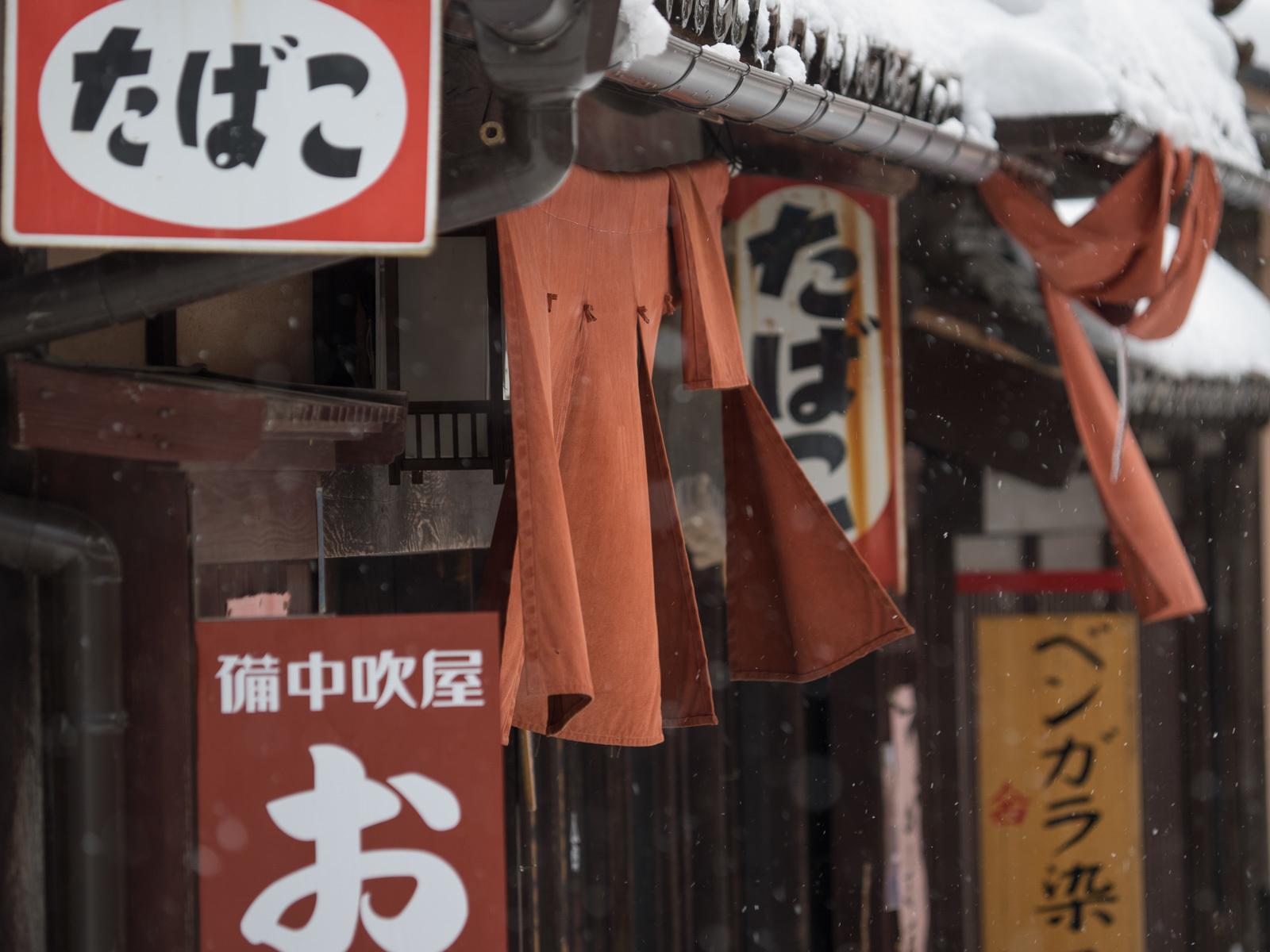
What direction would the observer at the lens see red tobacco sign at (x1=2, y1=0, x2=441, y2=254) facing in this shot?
facing the viewer

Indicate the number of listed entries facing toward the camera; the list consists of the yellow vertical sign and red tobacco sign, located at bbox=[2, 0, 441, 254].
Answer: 2

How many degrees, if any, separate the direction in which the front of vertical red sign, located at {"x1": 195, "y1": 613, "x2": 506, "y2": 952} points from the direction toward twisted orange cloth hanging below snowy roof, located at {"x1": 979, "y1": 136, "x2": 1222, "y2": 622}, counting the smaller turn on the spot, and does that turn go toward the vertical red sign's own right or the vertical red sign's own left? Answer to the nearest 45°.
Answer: approximately 135° to the vertical red sign's own left

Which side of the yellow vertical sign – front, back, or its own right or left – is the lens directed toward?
front

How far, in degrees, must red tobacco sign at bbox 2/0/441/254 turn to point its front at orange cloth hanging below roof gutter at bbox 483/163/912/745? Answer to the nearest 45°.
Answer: approximately 135° to its left

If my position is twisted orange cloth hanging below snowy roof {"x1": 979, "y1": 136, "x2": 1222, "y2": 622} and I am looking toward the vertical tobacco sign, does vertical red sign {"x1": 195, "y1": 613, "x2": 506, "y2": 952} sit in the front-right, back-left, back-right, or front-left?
front-left

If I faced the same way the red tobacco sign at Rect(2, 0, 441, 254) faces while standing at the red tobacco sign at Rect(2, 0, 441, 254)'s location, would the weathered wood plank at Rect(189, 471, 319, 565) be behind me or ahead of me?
behind

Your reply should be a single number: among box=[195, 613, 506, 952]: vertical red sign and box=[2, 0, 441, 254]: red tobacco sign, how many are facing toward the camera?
2
